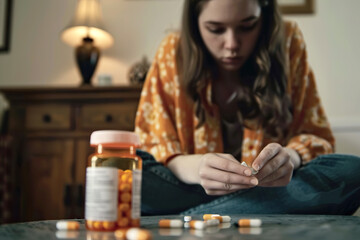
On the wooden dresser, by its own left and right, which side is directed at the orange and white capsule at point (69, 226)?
front

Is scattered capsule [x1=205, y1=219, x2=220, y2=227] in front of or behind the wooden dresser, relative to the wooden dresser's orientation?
in front

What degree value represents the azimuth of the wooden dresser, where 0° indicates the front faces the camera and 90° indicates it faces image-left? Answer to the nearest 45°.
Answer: approximately 0°

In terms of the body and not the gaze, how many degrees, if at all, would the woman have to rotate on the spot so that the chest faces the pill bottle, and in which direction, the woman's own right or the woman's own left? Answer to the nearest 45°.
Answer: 0° — they already face it

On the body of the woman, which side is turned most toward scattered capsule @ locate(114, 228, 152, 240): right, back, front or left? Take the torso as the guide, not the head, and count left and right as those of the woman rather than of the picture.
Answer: front

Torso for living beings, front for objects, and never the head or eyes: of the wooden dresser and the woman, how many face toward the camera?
2

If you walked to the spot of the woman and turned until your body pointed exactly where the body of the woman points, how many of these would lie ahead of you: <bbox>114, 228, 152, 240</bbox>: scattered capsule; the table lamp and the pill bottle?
2

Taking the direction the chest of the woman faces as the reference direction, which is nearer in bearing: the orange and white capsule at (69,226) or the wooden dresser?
the orange and white capsule

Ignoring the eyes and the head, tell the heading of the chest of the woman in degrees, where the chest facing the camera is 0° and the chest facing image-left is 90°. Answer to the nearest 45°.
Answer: approximately 0°

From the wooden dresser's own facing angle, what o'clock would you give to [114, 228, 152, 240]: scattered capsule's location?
The scattered capsule is roughly at 12 o'clock from the wooden dresser.
